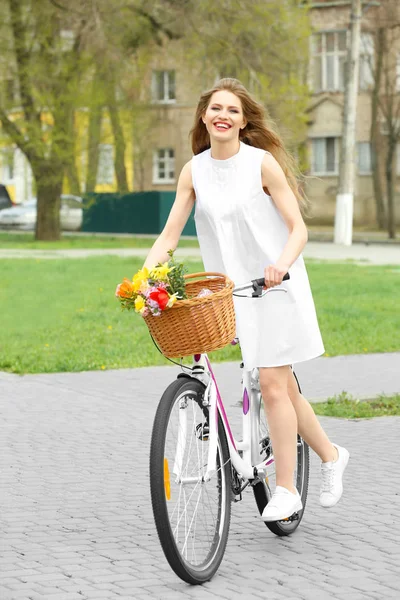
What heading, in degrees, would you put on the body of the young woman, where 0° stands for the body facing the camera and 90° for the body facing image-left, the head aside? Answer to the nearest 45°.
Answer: approximately 45°

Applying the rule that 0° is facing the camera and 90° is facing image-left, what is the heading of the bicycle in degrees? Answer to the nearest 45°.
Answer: approximately 45°

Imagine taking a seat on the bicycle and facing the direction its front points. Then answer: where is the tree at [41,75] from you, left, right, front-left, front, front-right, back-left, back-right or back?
back-right

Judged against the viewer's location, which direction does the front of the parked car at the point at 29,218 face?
facing to the left of the viewer

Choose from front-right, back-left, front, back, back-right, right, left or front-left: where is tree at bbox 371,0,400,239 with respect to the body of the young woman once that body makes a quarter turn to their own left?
back-left

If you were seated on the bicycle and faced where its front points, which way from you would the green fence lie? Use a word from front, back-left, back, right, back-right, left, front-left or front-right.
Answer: back-right

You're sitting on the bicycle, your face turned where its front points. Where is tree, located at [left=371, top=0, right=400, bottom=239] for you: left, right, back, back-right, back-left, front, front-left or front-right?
back-right

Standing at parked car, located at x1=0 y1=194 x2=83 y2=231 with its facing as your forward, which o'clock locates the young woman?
The young woman is roughly at 9 o'clock from the parked car.

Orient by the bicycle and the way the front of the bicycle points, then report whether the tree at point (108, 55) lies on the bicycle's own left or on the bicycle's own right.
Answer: on the bicycle's own right

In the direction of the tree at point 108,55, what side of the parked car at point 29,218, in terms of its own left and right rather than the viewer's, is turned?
left
